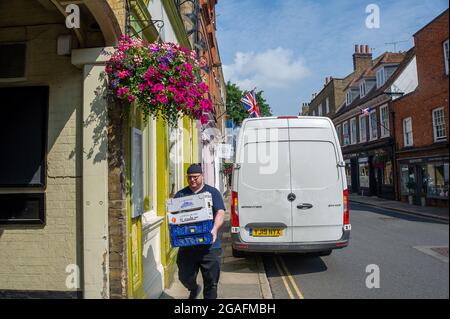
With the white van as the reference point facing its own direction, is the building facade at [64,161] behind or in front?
behind

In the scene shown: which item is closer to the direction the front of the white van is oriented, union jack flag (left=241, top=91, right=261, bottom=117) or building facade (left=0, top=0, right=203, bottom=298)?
the union jack flag

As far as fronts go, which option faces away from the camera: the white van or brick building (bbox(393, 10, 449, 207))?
the white van

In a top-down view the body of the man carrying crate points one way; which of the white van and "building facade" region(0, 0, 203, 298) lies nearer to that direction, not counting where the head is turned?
the building facade

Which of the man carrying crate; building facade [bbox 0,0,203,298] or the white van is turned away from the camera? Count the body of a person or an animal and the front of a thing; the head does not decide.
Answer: the white van

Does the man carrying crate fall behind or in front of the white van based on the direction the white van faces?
behind

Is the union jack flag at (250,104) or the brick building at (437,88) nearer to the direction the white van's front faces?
the union jack flag

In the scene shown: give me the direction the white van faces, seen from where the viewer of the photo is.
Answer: facing away from the viewer

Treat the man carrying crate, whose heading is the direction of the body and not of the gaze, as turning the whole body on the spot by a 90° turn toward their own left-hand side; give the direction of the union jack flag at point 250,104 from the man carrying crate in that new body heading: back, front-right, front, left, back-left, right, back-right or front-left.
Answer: back-left

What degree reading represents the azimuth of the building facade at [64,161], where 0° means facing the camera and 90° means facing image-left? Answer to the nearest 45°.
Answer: approximately 315°

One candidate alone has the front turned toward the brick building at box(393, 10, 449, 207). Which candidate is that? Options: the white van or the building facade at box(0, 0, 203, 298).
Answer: the building facade

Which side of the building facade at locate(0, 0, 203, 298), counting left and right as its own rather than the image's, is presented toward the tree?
left

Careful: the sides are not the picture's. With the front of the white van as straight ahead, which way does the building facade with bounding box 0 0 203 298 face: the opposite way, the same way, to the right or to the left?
to the right

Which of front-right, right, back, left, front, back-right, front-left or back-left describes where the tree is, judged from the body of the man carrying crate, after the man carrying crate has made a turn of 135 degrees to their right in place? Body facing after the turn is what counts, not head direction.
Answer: front
